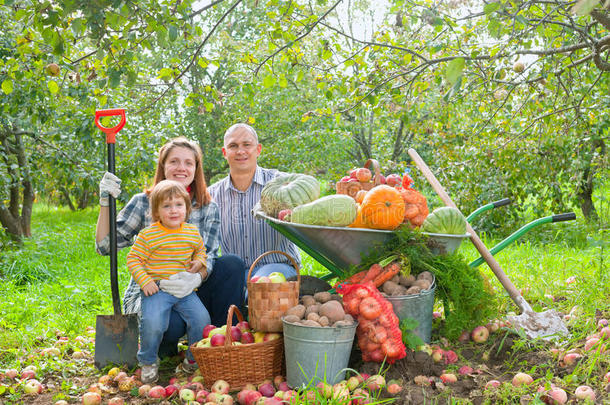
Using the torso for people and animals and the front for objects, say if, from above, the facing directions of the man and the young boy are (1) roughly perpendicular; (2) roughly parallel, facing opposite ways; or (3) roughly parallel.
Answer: roughly parallel

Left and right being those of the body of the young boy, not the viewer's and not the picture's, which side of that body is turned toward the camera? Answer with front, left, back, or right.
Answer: front

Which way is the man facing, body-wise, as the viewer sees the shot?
toward the camera

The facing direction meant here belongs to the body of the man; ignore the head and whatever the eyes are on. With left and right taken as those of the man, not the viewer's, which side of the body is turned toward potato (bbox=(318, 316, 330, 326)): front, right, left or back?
front

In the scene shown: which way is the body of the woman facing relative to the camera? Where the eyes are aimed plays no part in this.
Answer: toward the camera

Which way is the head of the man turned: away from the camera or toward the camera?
toward the camera

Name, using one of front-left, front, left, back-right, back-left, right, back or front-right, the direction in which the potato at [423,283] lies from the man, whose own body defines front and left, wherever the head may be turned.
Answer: front-left

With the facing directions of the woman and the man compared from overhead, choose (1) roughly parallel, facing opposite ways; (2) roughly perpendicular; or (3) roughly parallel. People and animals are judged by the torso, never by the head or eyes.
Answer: roughly parallel

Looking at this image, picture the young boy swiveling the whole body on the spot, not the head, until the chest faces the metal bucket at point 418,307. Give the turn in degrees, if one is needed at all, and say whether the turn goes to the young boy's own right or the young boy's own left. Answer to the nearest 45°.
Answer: approximately 45° to the young boy's own left

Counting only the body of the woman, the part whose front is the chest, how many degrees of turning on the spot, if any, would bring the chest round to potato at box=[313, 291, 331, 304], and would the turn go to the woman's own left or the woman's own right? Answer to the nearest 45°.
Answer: approximately 45° to the woman's own left

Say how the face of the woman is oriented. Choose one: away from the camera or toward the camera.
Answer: toward the camera

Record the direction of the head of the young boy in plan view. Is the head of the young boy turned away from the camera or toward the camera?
toward the camera

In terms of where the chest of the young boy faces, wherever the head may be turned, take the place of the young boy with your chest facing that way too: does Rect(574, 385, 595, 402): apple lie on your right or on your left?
on your left

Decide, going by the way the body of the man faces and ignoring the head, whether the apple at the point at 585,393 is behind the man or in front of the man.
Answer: in front
